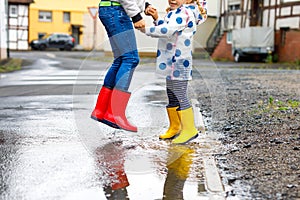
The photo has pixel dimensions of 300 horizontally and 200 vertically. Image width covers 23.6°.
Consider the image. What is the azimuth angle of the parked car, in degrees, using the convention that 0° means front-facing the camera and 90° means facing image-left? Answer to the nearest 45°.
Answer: approximately 90°
